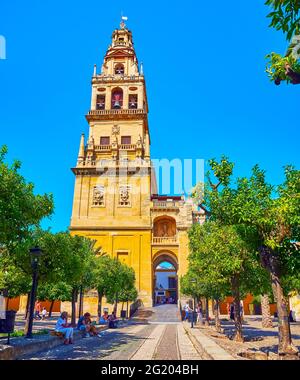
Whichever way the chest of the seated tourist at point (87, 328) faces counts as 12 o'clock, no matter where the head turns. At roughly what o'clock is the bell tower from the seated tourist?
The bell tower is roughly at 9 o'clock from the seated tourist.

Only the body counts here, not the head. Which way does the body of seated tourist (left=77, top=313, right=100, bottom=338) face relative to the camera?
to the viewer's right

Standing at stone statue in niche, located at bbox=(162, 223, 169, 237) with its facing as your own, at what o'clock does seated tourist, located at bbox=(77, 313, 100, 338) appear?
The seated tourist is roughly at 12 o'clock from the stone statue in niche.
